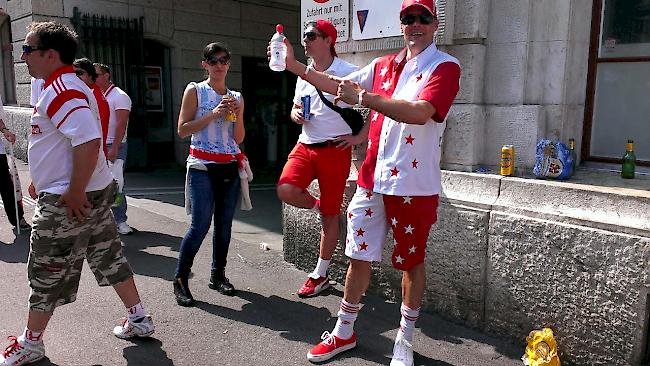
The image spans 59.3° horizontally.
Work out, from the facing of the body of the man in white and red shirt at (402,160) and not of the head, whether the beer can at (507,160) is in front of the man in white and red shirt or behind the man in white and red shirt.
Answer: behind

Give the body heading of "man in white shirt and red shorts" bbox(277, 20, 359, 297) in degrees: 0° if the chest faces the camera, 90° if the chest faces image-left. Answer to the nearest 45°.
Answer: approximately 45°
